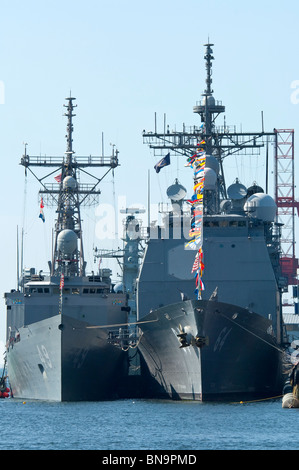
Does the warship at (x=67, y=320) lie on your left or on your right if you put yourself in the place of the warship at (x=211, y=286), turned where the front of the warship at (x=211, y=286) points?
on your right

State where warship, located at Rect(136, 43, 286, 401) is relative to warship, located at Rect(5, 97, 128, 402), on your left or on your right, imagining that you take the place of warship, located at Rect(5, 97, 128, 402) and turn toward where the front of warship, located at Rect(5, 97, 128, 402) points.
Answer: on your left

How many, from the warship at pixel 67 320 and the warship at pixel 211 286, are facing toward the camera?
2

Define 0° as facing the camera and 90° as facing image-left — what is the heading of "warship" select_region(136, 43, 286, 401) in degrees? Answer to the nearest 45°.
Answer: approximately 0°

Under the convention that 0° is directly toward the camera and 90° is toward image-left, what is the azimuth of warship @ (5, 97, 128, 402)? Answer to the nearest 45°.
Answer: approximately 0°
